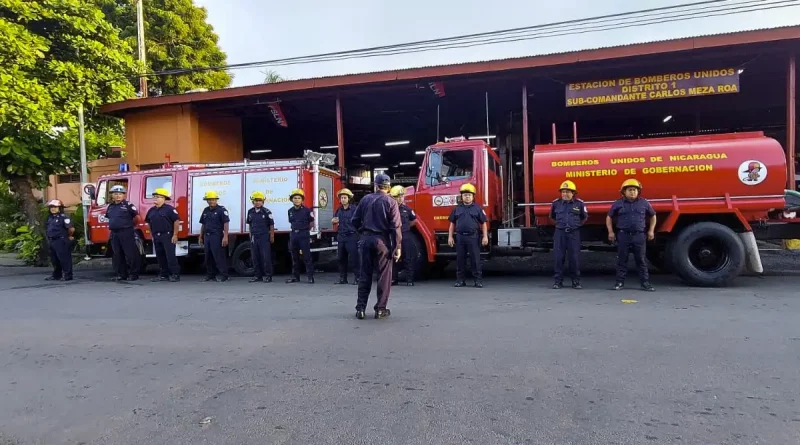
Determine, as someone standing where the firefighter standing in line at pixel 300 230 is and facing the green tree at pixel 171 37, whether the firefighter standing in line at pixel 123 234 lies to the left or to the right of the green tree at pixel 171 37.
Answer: left

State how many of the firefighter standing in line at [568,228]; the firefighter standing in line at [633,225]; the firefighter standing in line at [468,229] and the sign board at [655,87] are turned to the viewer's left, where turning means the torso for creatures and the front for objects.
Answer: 0

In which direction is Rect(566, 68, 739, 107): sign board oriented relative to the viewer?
toward the camera

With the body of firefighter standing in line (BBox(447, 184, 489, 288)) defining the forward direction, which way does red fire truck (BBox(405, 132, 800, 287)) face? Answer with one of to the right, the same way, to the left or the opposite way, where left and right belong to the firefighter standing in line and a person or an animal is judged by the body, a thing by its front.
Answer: to the right

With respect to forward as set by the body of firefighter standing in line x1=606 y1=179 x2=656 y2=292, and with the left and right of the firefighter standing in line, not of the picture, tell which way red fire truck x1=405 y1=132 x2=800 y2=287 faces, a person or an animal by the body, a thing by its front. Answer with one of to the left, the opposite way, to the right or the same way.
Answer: to the right

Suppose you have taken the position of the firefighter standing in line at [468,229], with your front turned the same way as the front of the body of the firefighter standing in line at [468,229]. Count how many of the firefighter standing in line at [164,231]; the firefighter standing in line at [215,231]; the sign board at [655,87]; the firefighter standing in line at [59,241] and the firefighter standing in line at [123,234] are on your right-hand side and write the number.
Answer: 4

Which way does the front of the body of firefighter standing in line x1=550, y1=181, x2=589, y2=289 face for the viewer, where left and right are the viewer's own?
facing the viewer

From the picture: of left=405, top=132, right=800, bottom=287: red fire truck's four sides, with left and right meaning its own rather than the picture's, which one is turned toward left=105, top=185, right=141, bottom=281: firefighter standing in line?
front

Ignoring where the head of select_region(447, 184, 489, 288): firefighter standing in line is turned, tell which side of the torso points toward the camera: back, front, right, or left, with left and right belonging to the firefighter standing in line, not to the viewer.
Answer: front

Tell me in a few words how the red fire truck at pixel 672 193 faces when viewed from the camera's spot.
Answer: facing to the left of the viewer

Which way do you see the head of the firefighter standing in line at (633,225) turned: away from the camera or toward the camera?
toward the camera

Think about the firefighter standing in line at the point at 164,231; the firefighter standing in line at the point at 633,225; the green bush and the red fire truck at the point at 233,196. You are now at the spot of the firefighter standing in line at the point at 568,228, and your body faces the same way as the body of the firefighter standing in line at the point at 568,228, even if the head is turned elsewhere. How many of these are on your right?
3

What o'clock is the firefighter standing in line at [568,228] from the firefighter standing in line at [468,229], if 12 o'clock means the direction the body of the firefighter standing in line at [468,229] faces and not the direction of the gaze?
the firefighter standing in line at [568,228] is roughly at 9 o'clock from the firefighter standing in line at [468,229].
